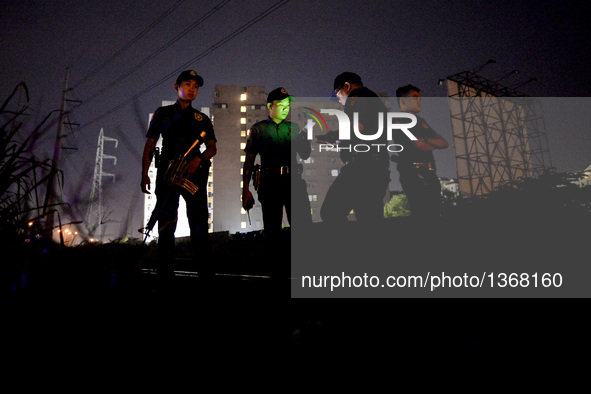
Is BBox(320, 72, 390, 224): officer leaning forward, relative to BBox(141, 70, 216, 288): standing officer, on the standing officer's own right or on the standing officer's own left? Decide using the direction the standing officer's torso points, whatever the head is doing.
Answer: on the standing officer's own left

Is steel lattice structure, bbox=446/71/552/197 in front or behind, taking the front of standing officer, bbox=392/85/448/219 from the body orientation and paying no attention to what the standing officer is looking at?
behind

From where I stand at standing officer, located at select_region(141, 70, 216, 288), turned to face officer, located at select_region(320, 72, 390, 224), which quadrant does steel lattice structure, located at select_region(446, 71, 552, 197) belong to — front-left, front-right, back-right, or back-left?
front-left

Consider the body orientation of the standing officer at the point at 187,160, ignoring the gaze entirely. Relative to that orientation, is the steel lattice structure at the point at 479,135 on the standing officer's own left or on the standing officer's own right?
on the standing officer's own left

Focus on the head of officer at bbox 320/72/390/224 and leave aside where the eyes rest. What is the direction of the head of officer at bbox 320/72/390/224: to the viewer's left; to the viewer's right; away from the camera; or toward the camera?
to the viewer's left

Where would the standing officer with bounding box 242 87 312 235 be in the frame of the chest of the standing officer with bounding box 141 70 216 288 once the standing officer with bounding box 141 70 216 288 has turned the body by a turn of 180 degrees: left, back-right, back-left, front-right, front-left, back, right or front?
right

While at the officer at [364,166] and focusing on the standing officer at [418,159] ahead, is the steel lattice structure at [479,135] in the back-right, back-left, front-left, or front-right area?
front-left

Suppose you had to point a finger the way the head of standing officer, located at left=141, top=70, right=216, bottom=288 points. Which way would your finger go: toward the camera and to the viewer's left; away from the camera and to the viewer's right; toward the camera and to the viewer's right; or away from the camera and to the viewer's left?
toward the camera and to the viewer's right

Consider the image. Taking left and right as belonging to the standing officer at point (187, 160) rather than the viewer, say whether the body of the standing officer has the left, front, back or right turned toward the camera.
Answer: front

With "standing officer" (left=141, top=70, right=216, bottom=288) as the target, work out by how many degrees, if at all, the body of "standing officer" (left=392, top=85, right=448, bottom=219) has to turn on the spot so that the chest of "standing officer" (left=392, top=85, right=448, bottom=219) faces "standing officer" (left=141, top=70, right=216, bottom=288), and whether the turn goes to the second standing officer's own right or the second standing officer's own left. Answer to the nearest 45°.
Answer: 0° — they already face them

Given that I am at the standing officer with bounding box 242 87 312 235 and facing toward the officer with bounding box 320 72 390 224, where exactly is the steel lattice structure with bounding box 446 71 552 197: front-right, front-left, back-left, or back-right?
front-left

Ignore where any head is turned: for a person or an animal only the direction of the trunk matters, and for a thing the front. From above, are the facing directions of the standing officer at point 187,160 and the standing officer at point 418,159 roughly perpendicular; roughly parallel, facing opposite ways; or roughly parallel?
roughly perpendicular

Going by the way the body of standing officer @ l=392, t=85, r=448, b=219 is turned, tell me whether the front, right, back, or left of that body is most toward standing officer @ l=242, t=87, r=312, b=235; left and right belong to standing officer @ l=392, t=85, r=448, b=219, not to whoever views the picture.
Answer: front
